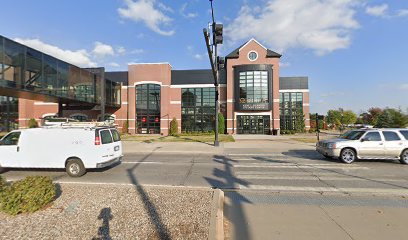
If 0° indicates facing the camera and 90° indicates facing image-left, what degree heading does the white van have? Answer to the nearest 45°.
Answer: approximately 135°

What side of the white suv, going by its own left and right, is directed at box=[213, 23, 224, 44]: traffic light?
front

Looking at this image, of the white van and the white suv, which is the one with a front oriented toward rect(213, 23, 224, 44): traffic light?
the white suv

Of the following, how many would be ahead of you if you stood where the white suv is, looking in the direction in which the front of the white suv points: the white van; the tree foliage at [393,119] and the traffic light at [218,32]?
2

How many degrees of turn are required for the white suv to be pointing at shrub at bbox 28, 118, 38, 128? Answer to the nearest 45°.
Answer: approximately 45° to its right

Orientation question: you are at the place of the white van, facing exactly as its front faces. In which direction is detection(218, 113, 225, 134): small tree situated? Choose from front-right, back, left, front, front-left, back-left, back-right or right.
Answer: right

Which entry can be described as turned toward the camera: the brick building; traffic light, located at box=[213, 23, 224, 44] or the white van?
the brick building

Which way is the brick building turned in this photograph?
toward the camera

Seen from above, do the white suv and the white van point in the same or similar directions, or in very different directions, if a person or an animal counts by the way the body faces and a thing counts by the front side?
same or similar directions

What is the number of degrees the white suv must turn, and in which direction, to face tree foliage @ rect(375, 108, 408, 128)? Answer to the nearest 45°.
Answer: approximately 135° to its right

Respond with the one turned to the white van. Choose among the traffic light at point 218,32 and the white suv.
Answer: the white suv

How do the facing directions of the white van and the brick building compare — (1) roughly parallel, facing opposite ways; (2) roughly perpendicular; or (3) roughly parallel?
roughly perpendicular

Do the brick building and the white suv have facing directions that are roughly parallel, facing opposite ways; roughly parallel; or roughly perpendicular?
roughly perpendicular
